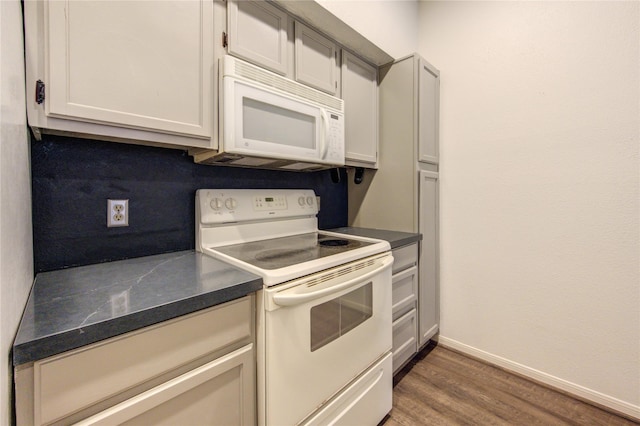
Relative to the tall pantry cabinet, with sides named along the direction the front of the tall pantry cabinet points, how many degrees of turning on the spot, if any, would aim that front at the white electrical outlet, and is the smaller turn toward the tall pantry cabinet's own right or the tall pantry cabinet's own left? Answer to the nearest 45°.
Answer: approximately 90° to the tall pantry cabinet's own right

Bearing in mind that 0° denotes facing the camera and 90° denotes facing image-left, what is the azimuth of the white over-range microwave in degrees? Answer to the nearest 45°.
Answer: approximately 315°

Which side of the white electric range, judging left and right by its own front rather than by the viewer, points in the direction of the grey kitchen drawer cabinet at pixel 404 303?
left

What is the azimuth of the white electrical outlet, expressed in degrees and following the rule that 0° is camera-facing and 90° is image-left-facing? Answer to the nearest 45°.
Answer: approximately 0°

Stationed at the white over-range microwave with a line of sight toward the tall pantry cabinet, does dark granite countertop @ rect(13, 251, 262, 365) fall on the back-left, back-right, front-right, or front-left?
back-right

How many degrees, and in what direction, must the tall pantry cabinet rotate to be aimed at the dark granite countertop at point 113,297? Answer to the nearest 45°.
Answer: approximately 90° to its right

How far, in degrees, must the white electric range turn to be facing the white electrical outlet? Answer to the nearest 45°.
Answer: approximately 135° to its right
